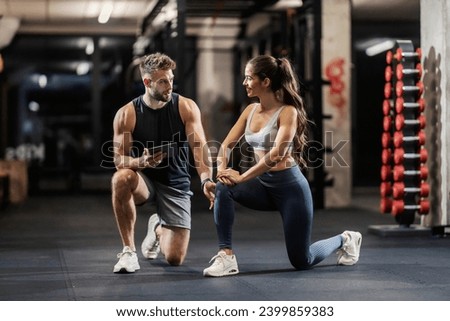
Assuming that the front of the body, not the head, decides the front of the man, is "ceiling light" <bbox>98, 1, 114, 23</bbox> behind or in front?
behind

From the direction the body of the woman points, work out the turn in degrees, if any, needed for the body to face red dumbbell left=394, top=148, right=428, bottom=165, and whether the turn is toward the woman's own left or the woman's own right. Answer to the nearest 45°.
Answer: approximately 180°

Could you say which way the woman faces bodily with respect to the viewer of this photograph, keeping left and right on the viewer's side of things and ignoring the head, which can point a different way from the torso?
facing the viewer and to the left of the viewer

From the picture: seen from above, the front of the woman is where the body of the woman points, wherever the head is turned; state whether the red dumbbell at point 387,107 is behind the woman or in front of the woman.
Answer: behind

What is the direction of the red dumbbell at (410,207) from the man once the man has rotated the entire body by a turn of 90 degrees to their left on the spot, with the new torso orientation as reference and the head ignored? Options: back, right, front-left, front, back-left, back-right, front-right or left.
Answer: front-left

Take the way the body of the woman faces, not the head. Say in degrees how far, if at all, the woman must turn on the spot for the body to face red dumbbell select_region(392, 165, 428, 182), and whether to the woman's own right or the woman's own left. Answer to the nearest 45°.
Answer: approximately 180°

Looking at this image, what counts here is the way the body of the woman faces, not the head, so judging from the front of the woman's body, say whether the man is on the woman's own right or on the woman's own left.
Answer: on the woman's own right

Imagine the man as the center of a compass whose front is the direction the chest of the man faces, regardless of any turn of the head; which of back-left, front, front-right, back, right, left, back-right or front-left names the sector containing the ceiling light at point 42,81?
back

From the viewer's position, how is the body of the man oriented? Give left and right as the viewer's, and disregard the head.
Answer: facing the viewer

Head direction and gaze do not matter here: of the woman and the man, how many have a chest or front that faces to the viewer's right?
0

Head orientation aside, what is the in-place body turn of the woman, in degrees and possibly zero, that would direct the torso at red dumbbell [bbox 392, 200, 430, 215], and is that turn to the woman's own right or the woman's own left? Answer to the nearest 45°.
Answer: approximately 180°

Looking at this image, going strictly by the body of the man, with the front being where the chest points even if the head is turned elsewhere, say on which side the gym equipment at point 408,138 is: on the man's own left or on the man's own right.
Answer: on the man's own left

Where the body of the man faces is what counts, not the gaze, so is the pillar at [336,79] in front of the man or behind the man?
behind

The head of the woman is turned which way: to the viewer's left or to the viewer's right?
to the viewer's left

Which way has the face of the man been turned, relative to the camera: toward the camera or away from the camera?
toward the camera

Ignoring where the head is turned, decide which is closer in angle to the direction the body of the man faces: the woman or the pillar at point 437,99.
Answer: the woman
